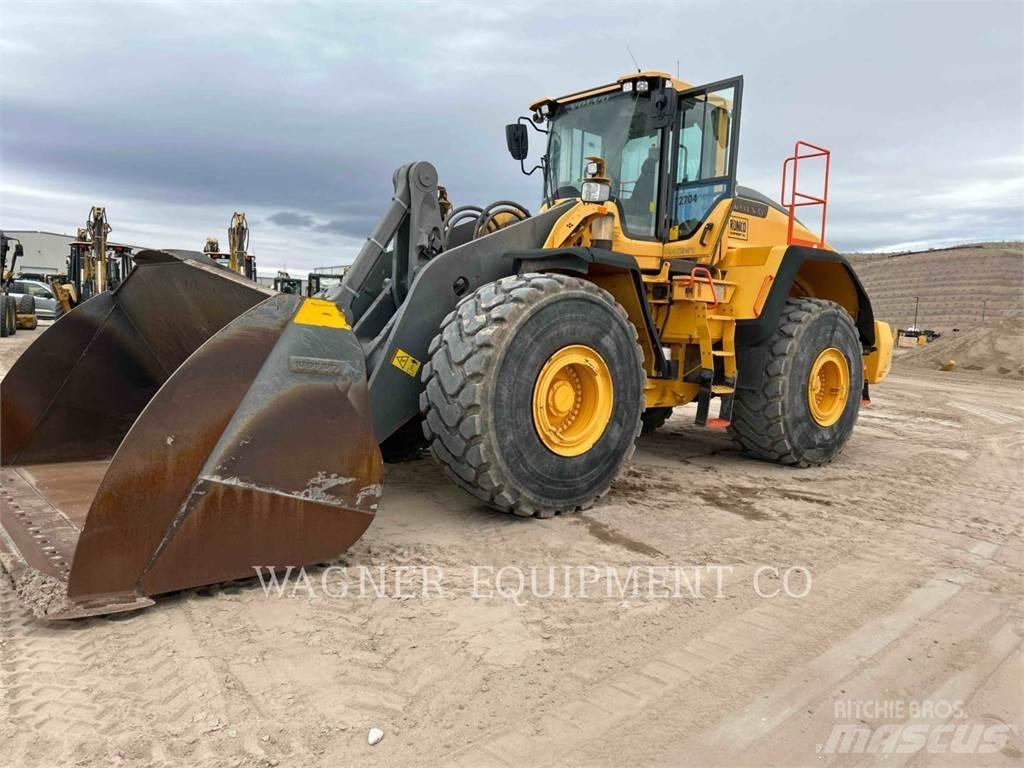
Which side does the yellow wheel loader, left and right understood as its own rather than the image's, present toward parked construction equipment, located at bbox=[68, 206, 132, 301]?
right

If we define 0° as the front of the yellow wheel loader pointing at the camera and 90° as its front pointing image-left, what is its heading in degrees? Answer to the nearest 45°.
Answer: approximately 45°

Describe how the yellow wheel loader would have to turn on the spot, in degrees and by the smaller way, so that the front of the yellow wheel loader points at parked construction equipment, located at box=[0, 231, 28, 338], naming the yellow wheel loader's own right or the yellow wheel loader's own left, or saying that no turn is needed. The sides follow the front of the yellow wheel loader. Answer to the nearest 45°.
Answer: approximately 90° to the yellow wheel loader's own right
